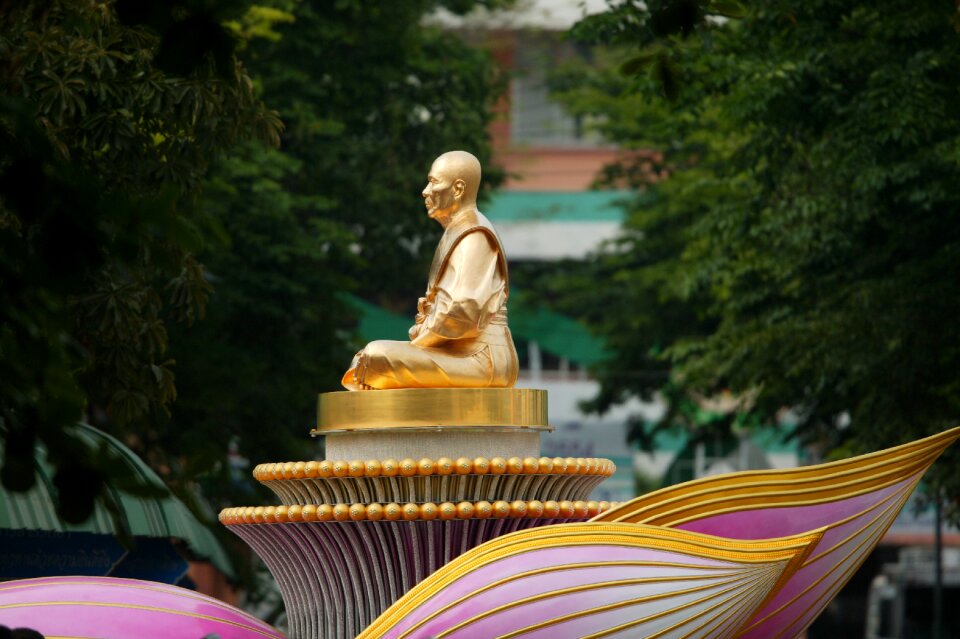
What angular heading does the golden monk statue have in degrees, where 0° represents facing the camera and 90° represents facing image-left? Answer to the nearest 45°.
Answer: approximately 90°
